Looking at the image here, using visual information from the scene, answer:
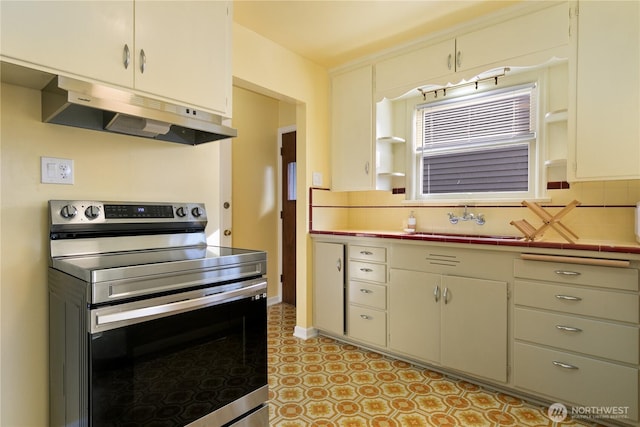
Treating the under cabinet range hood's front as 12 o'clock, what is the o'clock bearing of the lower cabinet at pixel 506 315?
The lower cabinet is roughly at 11 o'clock from the under cabinet range hood.

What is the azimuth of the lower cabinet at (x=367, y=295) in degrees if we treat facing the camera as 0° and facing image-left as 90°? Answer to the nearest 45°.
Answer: approximately 45°

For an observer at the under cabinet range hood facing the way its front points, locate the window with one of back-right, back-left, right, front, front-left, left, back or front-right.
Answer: front-left

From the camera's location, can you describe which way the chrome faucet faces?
facing the viewer

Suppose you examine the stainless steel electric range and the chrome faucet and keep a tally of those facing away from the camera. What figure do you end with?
0

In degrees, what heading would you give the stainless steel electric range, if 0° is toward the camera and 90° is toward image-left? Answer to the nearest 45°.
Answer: approximately 315°

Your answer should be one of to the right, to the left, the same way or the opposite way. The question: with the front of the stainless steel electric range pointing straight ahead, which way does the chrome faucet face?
to the right

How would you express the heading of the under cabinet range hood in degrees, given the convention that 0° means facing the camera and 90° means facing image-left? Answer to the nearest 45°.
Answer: approximately 315°

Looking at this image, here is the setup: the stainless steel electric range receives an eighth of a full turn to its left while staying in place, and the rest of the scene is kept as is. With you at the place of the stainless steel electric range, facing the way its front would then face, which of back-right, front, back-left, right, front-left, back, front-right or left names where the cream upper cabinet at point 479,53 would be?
front

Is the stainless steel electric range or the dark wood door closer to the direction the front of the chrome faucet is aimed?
the stainless steel electric range

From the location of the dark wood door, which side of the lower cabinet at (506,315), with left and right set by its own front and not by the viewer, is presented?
right

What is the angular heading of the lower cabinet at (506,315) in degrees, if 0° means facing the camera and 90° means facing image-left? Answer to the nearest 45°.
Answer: approximately 45°

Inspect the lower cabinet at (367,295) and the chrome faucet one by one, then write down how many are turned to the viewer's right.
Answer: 0

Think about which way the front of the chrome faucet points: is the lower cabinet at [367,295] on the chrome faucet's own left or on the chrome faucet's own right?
on the chrome faucet's own right

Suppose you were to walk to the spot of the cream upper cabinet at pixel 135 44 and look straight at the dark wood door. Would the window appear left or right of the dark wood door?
right

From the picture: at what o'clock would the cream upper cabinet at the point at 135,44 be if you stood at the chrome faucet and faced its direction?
The cream upper cabinet is roughly at 1 o'clock from the chrome faucet.

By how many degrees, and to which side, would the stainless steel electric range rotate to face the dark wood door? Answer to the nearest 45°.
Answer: approximately 90° to its left
